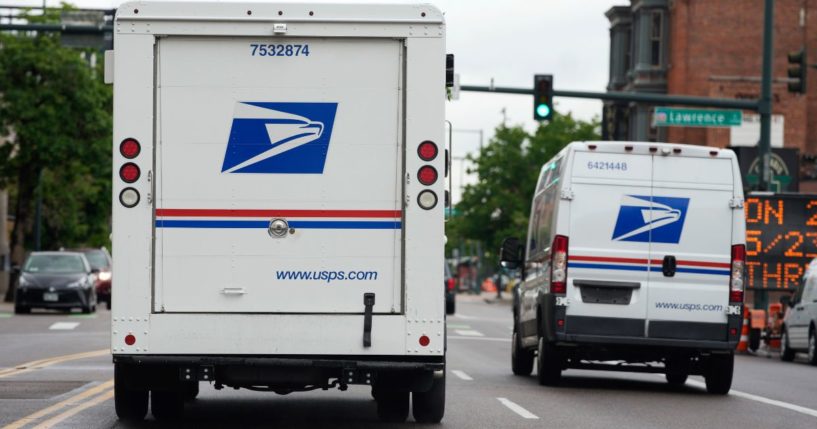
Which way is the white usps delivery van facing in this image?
away from the camera

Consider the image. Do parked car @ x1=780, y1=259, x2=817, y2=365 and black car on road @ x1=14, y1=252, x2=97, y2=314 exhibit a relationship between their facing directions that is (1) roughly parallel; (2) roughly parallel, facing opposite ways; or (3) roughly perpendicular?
roughly parallel, facing opposite ways

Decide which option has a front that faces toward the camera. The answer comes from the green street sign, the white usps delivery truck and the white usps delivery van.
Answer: the green street sign

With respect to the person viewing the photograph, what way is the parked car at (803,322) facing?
facing away from the viewer and to the left of the viewer

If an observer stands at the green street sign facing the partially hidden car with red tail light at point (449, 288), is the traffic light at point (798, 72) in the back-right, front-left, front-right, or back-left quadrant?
back-right

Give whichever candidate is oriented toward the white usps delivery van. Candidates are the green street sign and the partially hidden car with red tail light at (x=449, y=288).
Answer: the green street sign

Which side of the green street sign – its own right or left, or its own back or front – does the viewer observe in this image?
front

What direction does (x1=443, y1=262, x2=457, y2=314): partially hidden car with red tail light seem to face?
away from the camera

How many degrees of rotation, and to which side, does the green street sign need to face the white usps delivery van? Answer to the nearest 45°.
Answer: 0° — it already faces it

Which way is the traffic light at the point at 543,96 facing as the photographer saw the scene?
facing the viewer

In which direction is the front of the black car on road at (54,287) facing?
toward the camera

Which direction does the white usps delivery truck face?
away from the camera
